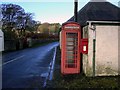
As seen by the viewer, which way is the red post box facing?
toward the camera

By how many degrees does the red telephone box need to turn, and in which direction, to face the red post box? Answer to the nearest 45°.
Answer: approximately 45° to its left

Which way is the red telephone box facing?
toward the camera

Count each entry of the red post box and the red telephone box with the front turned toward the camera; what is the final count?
2

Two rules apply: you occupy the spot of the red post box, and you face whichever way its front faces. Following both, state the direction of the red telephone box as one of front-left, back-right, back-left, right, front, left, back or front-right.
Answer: back-right

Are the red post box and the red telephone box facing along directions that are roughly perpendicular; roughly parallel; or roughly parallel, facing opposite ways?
roughly parallel

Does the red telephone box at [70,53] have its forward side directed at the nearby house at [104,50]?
no
